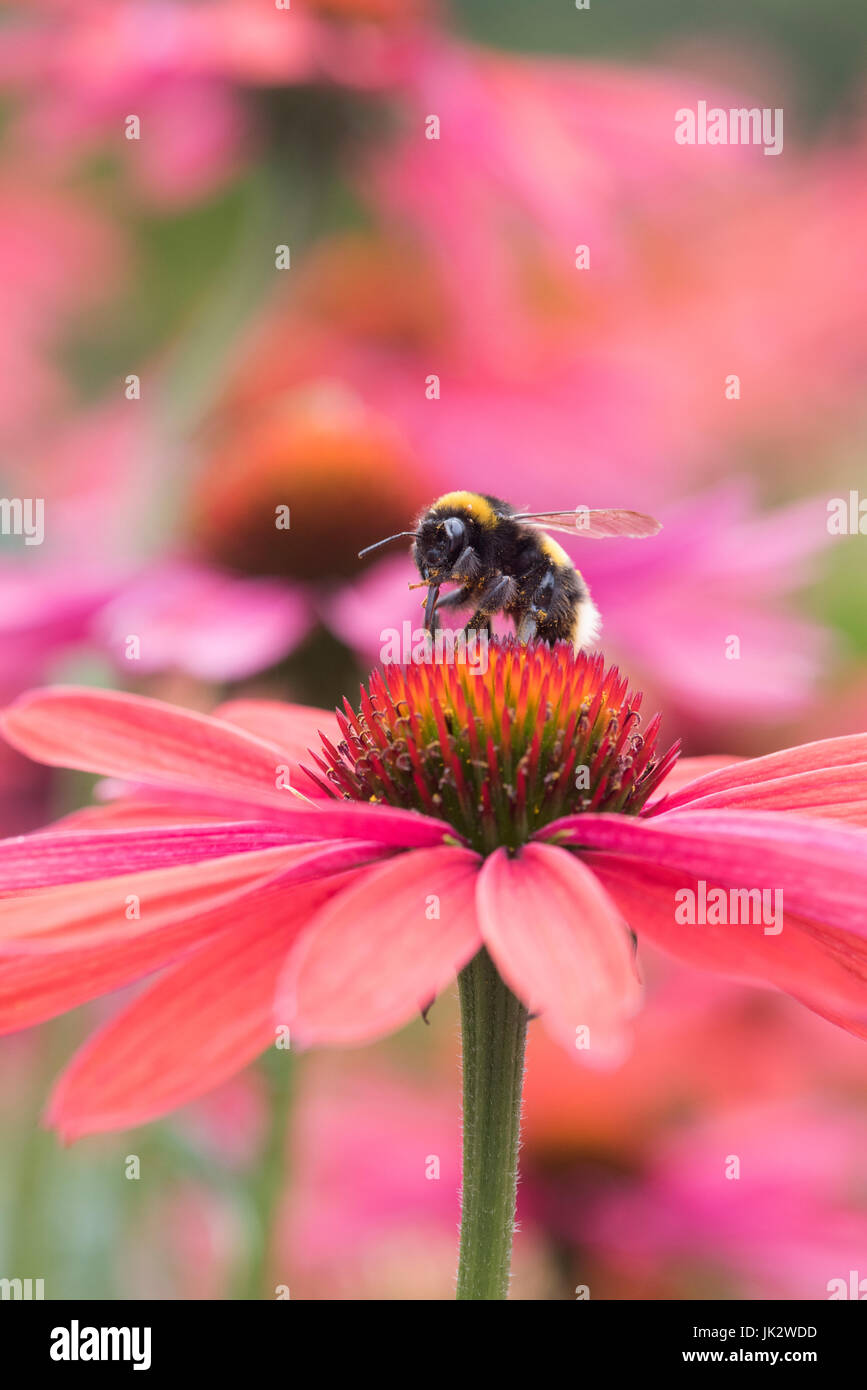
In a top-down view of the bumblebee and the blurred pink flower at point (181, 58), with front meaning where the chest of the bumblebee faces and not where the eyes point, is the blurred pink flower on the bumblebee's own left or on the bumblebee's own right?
on the bumblebee's own right

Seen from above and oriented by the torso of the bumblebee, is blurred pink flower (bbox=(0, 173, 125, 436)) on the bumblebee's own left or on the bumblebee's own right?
on the bumblebee's own right

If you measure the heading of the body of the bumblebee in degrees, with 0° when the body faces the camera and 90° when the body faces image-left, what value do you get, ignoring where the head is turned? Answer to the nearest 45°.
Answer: approximately 90°

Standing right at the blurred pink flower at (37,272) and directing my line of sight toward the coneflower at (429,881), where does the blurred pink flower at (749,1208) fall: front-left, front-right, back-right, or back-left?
front-left

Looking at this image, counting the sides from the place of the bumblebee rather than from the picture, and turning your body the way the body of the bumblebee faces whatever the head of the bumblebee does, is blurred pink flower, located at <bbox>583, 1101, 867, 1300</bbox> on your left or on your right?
on your right
